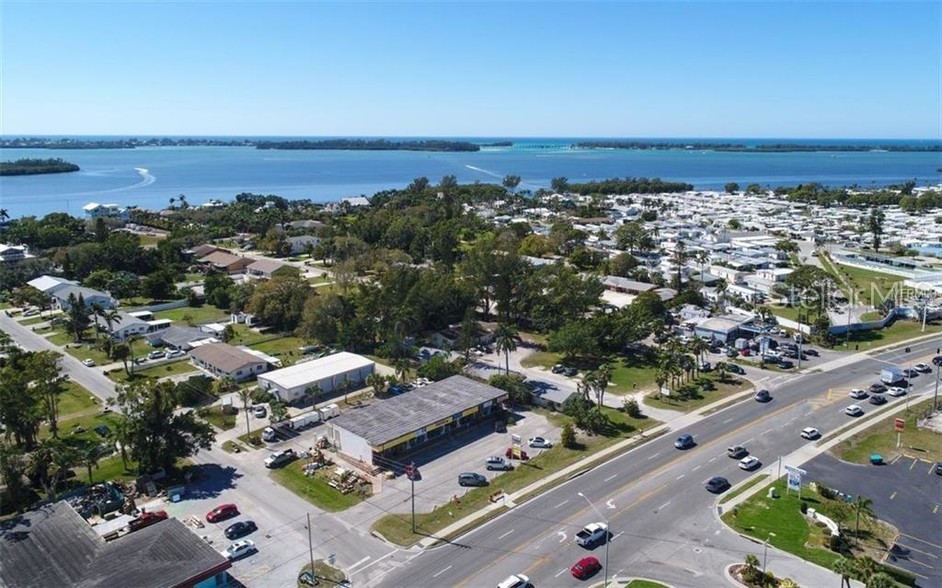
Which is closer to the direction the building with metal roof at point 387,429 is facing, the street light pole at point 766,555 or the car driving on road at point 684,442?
the street light pole

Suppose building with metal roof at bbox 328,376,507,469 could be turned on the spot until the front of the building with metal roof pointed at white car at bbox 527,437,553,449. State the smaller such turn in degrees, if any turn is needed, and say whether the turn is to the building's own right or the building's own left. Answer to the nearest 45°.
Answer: approximately 45° to the building's own left

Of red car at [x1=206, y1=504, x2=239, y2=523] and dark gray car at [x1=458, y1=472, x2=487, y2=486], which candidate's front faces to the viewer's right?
the dark gray car

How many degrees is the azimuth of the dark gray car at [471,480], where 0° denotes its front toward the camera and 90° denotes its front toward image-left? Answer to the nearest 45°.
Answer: approximately 270°

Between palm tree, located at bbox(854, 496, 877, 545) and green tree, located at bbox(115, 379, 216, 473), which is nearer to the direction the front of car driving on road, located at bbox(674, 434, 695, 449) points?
the green tree

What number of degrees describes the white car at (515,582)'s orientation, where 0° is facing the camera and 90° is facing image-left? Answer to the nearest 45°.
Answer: approximately 225°

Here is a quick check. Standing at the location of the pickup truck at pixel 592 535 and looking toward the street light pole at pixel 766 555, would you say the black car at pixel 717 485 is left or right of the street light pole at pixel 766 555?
left

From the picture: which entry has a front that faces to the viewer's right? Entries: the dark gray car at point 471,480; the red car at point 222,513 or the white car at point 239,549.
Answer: the dark gray car

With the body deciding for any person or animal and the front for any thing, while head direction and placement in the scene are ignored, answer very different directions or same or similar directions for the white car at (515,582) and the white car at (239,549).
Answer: very different directions

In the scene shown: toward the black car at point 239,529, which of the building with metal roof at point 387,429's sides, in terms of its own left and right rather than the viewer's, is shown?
right

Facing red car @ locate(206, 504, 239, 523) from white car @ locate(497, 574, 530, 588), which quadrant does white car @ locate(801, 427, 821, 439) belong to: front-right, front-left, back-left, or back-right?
back-right
